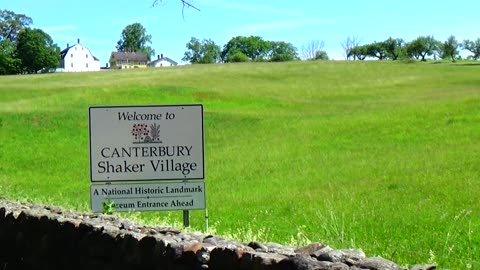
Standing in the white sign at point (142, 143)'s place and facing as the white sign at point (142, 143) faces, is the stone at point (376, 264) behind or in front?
in front

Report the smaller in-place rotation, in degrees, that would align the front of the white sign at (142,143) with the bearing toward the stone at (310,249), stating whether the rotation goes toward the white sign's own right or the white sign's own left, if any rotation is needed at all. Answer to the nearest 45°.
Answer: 0° — it already faces it

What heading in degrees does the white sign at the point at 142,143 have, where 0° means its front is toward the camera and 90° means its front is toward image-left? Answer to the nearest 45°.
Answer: approximately 0°
